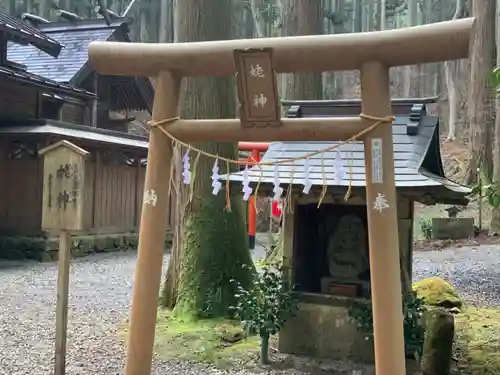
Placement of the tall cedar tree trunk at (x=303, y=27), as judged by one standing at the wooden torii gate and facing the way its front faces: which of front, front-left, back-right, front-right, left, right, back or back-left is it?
back

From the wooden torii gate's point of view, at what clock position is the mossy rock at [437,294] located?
The mossy rock is roughly at 7 o'clock from the wooden torii gate.

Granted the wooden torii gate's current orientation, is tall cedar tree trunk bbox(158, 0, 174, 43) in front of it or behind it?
behind

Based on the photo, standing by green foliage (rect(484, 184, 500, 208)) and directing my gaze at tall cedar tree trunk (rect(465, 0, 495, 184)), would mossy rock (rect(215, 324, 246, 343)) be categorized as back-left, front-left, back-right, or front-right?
back-left

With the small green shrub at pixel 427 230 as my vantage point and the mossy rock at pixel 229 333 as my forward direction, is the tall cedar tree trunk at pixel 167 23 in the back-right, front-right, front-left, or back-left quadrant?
back-right

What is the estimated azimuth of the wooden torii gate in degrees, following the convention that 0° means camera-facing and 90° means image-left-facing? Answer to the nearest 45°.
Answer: approximately 0°

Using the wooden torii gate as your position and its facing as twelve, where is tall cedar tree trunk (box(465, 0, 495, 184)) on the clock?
The tall cedar tree trunk is roughly at 7 o'clock from the wooden torii gate.

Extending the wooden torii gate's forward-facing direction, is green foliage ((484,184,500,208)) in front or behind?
behind

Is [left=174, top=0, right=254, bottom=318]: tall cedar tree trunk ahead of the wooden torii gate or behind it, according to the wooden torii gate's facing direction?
behind

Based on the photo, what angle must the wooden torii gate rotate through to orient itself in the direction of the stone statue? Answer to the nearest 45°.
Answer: approximately 180°

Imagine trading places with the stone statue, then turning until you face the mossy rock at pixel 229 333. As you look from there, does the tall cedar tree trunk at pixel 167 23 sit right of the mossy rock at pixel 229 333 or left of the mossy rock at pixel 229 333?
right

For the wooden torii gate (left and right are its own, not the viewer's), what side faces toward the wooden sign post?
right
